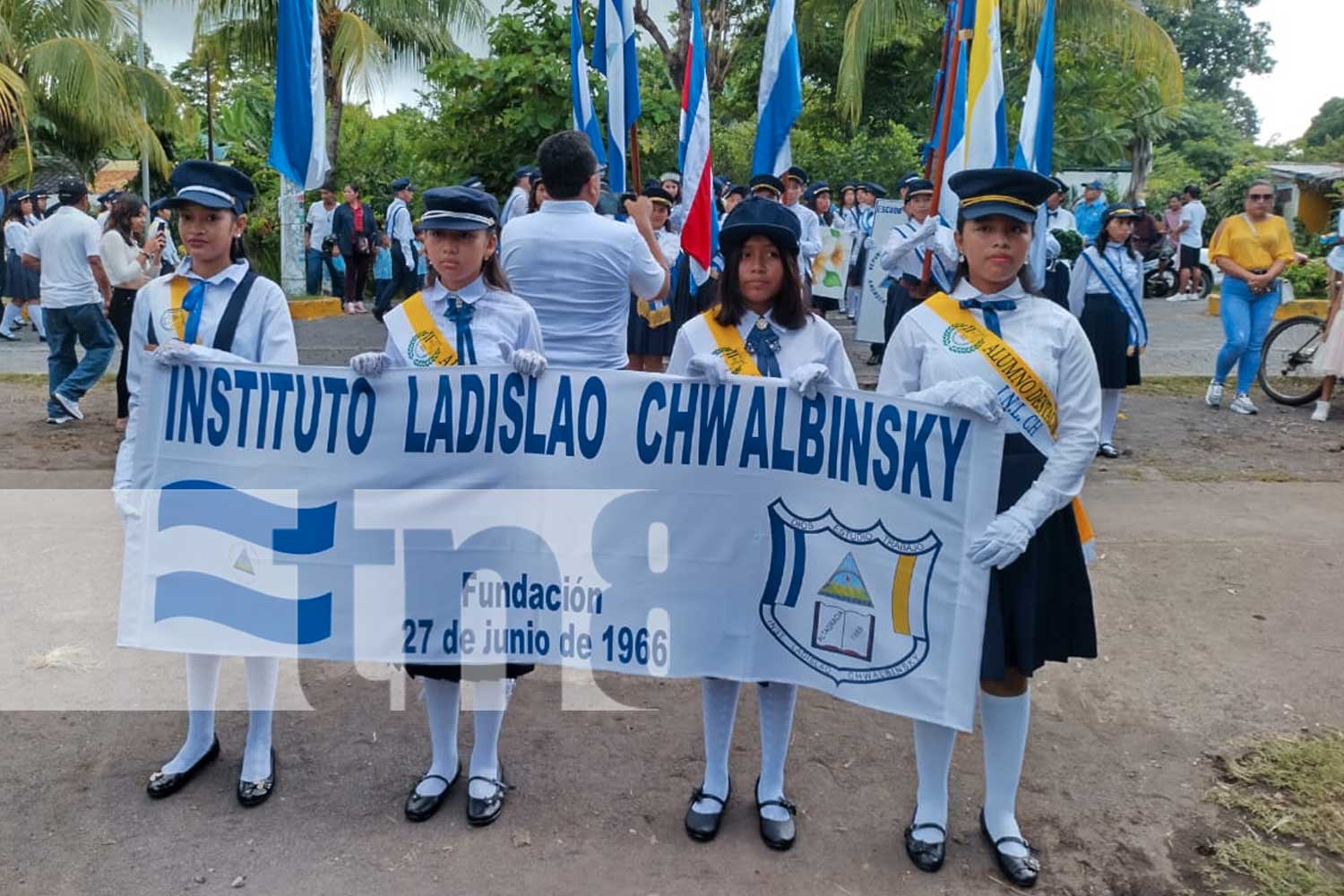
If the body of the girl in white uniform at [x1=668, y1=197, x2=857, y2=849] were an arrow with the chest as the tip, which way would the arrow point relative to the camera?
toward the camera

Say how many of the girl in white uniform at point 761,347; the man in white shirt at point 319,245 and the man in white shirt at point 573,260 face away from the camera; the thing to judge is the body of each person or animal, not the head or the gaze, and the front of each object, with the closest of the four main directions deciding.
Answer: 1

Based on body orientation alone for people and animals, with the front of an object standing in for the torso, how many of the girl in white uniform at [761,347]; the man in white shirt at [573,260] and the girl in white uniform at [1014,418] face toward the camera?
2

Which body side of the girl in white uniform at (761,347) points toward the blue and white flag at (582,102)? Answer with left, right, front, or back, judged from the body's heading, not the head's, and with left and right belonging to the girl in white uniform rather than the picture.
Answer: back

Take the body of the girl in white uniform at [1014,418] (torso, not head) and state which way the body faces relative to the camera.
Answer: toward the camera

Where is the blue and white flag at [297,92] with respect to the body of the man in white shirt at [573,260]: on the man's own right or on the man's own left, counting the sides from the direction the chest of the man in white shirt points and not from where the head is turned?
on the man's own left

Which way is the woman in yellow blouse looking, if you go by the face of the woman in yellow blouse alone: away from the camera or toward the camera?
toward the camera

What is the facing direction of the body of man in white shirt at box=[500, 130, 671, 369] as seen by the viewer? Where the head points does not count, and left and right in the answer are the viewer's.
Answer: facing away from the viewer

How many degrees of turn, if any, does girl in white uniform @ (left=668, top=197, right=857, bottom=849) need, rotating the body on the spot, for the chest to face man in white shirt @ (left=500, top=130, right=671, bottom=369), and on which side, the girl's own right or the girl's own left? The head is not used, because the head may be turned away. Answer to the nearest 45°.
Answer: approximately 135° to the girl's own right

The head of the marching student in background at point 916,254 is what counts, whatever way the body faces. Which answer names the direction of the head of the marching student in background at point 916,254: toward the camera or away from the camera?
toward the camera

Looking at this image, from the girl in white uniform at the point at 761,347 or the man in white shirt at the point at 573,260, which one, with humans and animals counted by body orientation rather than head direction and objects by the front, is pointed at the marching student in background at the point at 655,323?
the man in white shirt

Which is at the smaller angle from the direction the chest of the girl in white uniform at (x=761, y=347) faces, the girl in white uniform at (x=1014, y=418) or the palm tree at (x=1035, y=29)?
the girl in white uniform

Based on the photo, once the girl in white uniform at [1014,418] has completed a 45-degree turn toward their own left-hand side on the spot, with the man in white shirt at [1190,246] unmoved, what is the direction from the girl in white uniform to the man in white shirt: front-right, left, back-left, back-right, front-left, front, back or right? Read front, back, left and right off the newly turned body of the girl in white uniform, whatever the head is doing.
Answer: back-left

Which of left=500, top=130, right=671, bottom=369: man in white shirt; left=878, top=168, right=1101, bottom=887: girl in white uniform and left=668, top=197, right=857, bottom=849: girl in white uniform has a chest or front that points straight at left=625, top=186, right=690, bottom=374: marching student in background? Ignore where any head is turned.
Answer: the man in white shirt

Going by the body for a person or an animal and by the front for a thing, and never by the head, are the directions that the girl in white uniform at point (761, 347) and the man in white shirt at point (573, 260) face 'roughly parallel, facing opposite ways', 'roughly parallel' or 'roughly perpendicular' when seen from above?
roughly parallel, facing opposite ways

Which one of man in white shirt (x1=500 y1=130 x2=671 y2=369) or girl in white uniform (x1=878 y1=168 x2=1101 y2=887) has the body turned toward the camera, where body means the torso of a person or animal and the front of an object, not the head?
the girl in white uniform

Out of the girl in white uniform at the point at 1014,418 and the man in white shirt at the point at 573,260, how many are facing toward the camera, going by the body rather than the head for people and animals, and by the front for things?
1
